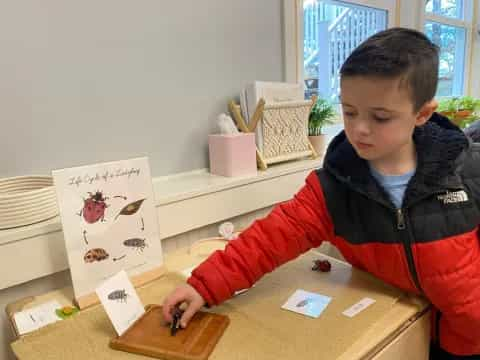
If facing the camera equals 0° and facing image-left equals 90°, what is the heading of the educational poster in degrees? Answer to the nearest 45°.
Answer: approximately 315°

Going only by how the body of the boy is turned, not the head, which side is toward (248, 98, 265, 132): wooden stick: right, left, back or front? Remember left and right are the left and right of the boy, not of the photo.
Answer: right

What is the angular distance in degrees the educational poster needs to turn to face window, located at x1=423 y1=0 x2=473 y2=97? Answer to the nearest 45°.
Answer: approximately 90° to its left

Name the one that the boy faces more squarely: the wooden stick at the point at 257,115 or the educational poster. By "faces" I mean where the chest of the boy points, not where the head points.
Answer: the educational poster

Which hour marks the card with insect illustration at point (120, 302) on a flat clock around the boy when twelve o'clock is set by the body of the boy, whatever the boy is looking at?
The card with insect illustration is roughly at 1 o'clock from the boy.

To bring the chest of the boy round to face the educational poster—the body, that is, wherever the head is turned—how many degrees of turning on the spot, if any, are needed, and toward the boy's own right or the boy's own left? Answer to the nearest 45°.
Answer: approximately 45° to the boy's own right

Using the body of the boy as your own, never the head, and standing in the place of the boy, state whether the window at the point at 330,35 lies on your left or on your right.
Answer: on your right

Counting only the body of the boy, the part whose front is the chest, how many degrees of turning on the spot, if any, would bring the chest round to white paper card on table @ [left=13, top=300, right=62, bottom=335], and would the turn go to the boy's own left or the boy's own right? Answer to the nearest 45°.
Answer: approximately 45° to the boy's own right

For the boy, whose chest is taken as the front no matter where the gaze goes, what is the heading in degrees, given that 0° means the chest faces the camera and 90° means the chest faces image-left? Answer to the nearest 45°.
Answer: approximately 45°

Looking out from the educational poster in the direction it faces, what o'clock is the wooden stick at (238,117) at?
The wooden stick is roughly at 9 o'clock from the educational poster.
